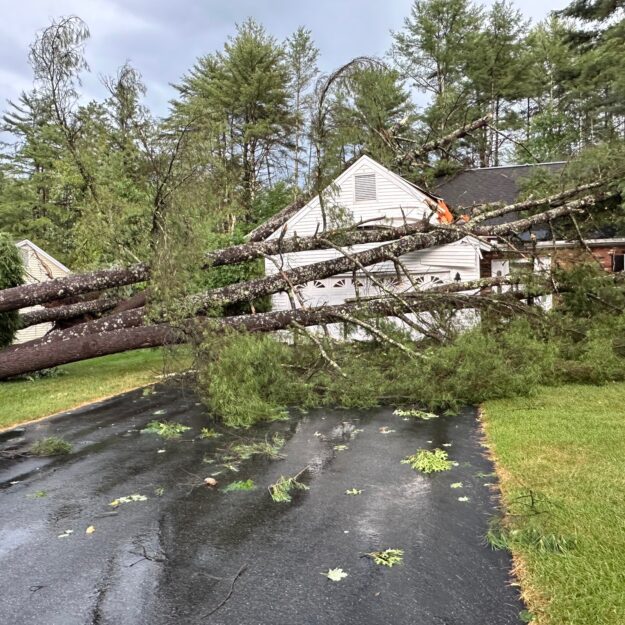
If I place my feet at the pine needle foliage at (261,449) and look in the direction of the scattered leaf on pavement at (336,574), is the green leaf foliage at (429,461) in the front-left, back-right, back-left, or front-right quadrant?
front-left

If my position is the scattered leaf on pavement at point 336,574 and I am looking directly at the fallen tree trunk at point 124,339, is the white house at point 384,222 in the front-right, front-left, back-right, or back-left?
front-right

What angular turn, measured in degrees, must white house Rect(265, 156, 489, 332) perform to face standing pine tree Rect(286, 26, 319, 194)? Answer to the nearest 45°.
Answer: approximately 180°

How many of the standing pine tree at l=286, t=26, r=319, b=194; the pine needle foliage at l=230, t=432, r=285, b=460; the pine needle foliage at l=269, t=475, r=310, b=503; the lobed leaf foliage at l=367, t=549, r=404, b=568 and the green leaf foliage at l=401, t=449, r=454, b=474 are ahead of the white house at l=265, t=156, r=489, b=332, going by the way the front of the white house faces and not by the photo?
4

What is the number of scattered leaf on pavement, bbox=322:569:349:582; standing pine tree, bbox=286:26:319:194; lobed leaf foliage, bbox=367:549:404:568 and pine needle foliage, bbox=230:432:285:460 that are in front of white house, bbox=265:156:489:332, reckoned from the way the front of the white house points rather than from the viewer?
3

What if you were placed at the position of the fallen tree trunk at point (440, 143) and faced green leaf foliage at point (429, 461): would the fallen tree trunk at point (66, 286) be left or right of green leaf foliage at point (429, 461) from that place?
right

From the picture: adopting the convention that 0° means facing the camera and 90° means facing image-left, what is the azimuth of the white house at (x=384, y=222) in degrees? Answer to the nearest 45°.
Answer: approximately 0°

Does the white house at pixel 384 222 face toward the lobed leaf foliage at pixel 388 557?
yes

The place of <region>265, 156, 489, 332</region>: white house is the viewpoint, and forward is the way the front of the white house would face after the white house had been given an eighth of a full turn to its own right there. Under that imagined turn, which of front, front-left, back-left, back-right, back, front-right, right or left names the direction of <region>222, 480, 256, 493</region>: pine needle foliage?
front-left

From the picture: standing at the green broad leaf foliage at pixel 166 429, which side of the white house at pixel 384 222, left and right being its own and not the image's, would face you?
front

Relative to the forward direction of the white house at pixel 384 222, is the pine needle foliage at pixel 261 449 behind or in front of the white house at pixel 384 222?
in front

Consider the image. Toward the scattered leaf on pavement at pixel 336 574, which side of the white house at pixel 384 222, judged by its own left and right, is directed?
front

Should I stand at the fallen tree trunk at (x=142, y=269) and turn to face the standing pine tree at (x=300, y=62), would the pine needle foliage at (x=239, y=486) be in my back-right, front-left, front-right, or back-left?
back-right

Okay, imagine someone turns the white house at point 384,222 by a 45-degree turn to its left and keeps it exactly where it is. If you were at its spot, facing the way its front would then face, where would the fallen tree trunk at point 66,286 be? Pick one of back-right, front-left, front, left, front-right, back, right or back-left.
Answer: right
